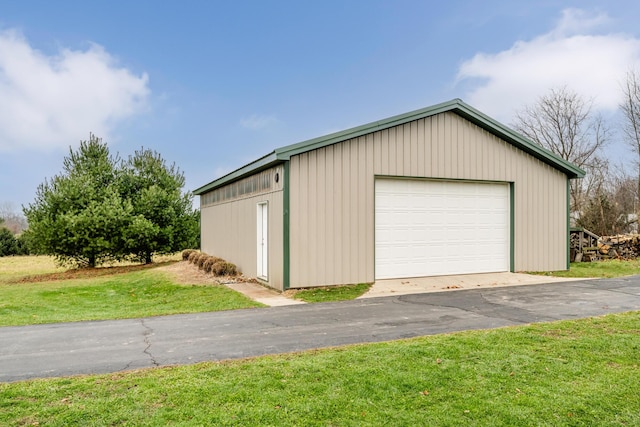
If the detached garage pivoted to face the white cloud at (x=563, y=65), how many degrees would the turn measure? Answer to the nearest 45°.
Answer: approximately 90° to its left

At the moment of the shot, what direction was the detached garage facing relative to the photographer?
facing the viewer and to the right of the viewer

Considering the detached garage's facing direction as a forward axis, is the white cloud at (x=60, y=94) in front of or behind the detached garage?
behind

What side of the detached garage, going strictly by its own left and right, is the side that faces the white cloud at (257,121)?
back

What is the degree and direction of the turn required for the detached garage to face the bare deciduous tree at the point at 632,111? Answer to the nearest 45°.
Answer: approximately 90° to its left
